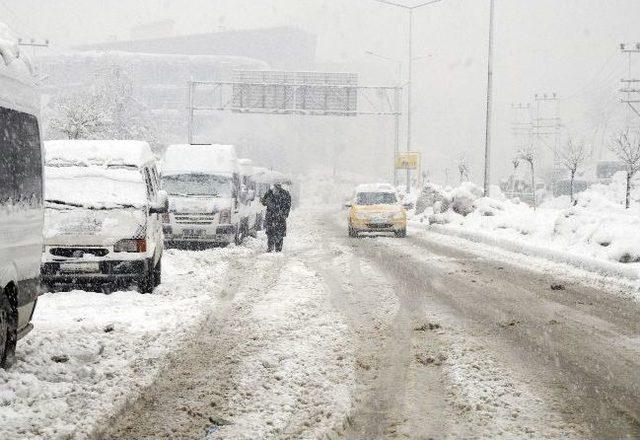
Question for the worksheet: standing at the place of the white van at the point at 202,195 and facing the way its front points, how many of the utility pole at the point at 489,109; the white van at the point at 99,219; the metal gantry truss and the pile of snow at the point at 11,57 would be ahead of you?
2

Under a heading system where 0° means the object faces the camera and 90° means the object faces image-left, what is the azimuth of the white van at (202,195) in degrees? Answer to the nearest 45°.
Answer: approximately 0°

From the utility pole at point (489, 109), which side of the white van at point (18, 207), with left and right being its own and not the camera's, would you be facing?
back

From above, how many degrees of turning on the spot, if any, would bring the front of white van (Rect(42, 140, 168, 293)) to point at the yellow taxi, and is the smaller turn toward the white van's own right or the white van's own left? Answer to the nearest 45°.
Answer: approximately 135° to the white van's own left

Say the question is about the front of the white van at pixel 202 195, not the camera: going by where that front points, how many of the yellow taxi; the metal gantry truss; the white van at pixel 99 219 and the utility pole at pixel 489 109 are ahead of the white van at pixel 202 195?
1

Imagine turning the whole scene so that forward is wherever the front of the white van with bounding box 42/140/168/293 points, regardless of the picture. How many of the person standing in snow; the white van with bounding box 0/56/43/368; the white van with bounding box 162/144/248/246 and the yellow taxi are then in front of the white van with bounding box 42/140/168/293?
1

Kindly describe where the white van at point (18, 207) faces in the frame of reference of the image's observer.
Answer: facing the viewer and to the left of the viewer

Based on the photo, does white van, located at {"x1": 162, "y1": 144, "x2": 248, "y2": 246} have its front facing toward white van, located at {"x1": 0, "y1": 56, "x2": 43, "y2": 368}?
yes

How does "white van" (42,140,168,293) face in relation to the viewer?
toward the camera

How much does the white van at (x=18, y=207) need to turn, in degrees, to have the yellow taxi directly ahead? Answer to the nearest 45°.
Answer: approximately 180°

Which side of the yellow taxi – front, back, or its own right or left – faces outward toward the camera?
front

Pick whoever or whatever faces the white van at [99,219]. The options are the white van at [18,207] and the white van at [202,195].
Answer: the white van at [202,195]
